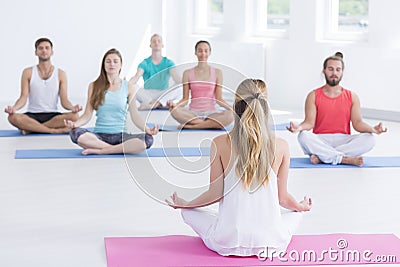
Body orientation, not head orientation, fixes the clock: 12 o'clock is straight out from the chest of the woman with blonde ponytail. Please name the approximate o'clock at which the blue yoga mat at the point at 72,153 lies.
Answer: The blue yoga mat is roughly at 11 o'clock from the woman with blonde ponytail.

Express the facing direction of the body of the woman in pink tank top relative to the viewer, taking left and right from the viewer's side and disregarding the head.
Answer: facing the viewer

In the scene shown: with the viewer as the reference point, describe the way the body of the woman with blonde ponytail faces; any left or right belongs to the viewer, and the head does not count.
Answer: facing away from the viewer

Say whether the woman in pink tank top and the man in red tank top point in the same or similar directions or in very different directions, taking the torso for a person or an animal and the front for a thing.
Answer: same or similar directions

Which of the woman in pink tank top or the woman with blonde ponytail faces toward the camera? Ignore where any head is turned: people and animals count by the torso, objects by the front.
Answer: the woman in pink tank top

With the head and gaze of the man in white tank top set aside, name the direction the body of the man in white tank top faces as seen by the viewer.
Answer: toward the camera

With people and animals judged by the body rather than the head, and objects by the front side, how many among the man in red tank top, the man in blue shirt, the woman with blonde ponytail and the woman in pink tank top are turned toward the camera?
3

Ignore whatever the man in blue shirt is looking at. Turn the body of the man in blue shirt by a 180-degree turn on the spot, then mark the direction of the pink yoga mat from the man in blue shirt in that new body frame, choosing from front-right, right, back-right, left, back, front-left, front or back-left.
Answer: back

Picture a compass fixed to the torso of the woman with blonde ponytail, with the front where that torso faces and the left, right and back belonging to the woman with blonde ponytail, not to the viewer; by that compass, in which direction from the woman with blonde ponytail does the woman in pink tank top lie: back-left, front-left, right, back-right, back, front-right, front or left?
front

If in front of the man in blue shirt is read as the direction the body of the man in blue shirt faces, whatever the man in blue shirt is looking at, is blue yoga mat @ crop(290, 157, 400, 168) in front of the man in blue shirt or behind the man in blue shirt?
in front

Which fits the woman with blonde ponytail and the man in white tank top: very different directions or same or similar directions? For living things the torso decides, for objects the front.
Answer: very different directions

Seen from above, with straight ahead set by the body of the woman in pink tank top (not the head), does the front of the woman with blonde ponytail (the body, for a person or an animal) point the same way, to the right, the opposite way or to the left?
the opposite way

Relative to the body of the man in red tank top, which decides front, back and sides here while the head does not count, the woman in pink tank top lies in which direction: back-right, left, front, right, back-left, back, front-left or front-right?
back-right

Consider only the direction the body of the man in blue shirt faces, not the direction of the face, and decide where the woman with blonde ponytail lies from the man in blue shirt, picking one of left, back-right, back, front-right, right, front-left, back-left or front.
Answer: front

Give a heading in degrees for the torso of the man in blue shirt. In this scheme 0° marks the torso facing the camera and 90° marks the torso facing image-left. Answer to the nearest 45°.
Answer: approximately 0°

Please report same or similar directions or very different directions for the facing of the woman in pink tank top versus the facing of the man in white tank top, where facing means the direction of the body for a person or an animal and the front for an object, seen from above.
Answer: same or similar directions

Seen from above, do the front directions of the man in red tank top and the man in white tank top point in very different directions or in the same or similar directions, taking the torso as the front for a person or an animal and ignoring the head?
same or similar directions

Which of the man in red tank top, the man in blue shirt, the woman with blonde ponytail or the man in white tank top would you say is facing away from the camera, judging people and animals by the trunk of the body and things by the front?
the woman with blonde ponytail

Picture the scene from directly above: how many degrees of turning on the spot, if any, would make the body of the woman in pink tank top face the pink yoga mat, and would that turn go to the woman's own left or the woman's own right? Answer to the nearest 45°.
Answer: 0° — they already face it
